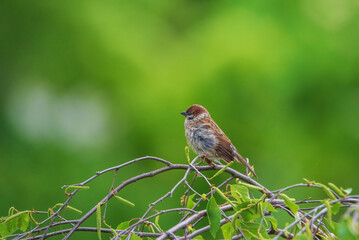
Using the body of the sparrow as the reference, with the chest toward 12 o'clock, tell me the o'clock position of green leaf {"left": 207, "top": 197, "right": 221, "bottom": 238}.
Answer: The green leaf is roughly at 9 o'clock from the sparrow.

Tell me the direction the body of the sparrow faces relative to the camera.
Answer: to the viewer's left

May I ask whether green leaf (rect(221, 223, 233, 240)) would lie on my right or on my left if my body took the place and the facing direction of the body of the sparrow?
on my left

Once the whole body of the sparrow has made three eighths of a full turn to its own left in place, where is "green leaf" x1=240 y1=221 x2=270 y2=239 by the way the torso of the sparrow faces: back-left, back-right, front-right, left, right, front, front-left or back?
front-right
